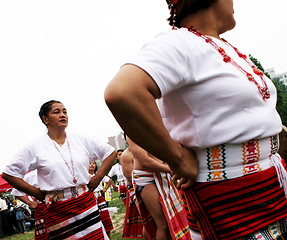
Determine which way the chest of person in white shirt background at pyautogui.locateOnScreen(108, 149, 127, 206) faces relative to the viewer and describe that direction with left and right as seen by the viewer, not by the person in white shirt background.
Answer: facing the viewer and to the right of the viewer

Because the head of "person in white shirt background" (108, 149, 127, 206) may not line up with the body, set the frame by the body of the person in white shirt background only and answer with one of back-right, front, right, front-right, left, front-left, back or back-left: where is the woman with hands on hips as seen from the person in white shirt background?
front-right

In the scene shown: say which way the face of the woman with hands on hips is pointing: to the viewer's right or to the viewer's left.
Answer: to the viewer's right

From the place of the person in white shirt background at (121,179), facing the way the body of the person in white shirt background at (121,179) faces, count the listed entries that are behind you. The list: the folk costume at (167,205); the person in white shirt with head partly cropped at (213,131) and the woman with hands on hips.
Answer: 0

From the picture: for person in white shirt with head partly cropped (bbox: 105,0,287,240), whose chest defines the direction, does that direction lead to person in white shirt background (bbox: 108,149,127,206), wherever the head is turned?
no

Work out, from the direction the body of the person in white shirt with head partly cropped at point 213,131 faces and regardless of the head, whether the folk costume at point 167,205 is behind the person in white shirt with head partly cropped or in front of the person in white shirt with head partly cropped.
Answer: behind

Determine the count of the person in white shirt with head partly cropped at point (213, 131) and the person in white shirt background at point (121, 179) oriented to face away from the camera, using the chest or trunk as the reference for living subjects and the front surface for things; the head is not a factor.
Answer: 0
